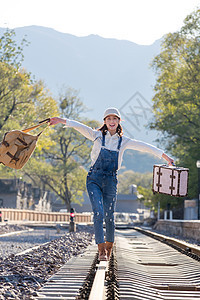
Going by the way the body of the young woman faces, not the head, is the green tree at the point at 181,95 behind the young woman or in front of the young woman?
behind

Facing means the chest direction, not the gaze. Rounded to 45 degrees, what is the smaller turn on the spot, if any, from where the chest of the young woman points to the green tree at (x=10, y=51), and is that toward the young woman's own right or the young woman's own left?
approximately 180°

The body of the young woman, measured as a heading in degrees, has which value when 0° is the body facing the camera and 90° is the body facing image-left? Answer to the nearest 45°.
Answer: approximately 0°
